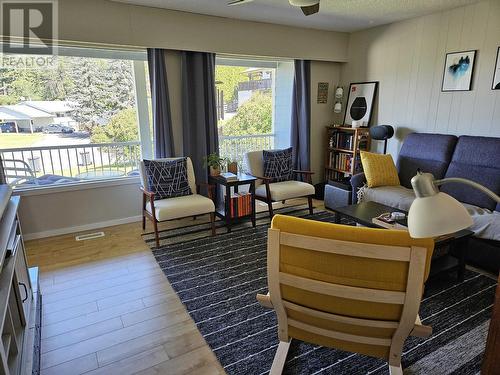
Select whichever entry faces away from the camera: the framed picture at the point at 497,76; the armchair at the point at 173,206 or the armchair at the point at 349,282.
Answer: the armchair at the point at 349,282

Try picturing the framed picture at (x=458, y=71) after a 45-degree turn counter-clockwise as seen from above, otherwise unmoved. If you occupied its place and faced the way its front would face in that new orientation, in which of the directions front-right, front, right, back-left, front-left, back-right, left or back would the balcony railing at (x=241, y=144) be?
right

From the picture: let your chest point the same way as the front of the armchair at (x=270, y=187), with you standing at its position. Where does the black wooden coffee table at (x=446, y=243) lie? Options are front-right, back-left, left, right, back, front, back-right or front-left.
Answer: front

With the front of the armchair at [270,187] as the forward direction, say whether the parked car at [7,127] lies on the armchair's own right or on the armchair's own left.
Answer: on the armchair's own right

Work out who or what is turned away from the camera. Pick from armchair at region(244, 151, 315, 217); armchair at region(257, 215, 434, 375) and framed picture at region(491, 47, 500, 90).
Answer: armchair at region(257, 215, 434, 375)

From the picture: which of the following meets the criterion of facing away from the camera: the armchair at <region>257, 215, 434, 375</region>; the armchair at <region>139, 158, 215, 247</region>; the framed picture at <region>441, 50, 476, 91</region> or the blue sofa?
the armchair at <region>257, 215, 434, 375</region>

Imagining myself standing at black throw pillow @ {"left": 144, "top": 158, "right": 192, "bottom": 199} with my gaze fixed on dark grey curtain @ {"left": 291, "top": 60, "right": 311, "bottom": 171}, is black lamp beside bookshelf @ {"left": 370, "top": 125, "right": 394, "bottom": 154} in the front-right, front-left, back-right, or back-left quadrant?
front-right

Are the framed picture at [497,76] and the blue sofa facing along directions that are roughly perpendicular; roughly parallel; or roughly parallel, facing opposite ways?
roughly parallel

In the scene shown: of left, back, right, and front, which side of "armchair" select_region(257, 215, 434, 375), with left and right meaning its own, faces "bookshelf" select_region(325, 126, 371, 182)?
front

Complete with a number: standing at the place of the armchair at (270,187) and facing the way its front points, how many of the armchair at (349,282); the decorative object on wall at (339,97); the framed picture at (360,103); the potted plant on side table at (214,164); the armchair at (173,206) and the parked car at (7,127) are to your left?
2

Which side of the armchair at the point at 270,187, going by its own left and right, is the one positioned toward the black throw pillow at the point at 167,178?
right

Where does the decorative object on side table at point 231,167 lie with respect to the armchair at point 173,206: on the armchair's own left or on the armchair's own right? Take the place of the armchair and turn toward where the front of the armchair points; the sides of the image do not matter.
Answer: on the armchair's own left

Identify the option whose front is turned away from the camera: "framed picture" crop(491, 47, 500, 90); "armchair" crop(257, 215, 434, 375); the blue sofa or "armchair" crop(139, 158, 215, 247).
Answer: "armchair" crop(257, 215, 434, 375)

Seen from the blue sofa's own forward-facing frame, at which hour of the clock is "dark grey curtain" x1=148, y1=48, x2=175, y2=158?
The dark grey curtain is roughly at 1 o'clock from the blue sofa.

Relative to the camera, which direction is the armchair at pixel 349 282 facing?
away from the camera

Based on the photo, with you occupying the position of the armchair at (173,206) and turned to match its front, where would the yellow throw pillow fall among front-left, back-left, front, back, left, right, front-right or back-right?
front-left

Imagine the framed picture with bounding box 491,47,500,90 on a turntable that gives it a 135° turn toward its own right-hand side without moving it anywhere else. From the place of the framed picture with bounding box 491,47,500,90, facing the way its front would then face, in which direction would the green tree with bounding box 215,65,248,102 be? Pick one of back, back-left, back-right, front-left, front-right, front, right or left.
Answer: left

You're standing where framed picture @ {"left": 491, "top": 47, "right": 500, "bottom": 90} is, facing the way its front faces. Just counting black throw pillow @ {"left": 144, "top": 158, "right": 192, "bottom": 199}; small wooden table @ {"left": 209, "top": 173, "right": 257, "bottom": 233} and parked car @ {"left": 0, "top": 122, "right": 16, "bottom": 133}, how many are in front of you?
3

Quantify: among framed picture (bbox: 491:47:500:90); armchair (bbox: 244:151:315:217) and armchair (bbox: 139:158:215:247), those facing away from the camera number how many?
0

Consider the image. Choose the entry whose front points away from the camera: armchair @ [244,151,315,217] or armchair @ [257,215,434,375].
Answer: armchair @ [257,215,434,375]
